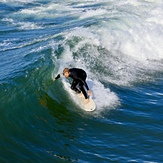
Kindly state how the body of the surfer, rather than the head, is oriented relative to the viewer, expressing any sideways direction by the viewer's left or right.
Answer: facing the viewer and to the left of the viewer
